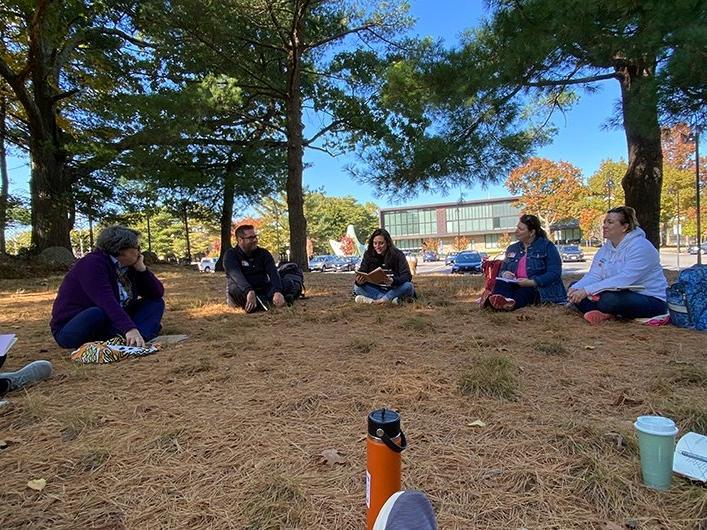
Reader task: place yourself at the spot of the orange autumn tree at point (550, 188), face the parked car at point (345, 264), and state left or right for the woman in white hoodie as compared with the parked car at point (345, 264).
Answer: left

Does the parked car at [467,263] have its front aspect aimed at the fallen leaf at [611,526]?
yes

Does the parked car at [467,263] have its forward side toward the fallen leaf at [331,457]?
yes

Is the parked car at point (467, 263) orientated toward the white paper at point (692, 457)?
yes

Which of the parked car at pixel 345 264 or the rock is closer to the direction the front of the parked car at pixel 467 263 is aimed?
the rock

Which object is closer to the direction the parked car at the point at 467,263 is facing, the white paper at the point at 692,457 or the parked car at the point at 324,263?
the white paper

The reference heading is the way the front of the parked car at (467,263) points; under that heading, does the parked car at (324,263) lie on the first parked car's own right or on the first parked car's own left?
on the first parked car's own right

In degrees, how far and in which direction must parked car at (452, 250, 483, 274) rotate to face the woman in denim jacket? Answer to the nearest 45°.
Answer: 0° — it already faces them

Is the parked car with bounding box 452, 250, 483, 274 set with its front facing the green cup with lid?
yes

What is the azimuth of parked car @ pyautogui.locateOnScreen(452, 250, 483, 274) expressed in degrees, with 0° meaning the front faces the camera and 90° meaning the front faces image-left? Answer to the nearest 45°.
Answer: approximately 0°

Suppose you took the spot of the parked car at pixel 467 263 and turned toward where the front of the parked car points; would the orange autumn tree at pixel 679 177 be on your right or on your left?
on your left

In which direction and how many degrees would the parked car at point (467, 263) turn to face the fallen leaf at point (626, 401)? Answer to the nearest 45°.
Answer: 0° — it already faces it

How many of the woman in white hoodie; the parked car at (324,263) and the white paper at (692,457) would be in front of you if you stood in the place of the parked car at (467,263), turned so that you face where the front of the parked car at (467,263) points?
2
